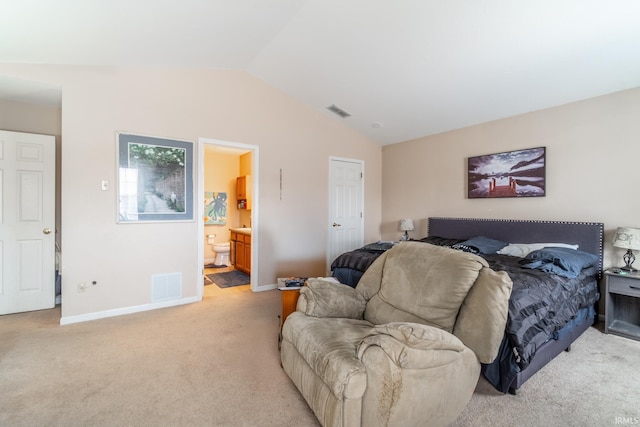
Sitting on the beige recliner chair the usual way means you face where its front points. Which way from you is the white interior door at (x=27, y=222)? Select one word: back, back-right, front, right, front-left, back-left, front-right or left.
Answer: front-right

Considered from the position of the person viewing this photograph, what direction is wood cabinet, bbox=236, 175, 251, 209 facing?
facing the viewer and to the left of the viewer

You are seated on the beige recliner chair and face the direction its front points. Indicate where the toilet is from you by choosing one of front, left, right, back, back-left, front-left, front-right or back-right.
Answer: right

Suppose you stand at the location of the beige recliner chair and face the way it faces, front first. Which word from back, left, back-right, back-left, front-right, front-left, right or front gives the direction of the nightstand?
back

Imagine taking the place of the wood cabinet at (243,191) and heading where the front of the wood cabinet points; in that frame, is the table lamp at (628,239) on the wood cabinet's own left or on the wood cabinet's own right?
on the wood cabinet's own left

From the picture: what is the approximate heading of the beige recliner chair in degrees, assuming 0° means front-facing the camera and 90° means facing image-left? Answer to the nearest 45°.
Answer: approximately 45°

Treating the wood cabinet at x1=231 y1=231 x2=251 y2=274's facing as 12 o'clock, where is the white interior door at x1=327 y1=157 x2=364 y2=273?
The white interior door is roughly at 8 o'clock from the wood cabinet.

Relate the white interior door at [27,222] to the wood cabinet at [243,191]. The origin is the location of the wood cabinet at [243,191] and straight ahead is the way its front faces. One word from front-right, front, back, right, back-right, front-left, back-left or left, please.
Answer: front

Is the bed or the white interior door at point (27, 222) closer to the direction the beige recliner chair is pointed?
the white interior door

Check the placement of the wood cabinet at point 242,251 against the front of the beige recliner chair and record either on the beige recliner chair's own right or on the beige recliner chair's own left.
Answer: on the beige recliner chair's own right

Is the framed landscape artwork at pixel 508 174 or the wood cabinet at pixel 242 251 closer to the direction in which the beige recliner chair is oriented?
the wood cabinet

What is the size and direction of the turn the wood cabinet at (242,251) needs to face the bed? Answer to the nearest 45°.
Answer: approximately 90° to its left
